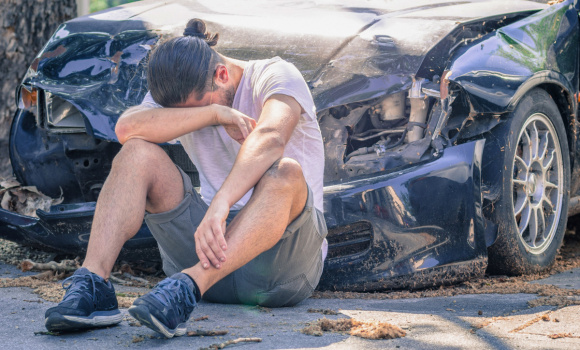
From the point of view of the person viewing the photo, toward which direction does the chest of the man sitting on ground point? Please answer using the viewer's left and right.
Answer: facing the viewer and to the left of the viewer

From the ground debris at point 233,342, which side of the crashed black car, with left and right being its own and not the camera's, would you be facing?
front

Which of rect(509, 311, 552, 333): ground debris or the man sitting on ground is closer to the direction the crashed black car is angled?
the man sitting on ground

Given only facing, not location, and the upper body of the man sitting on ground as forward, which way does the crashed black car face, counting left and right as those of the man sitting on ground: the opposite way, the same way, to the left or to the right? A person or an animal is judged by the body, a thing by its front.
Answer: the same way

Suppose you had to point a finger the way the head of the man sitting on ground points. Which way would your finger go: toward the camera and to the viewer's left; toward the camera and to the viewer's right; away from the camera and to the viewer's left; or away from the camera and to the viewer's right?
toward the camera and to the viewer's left

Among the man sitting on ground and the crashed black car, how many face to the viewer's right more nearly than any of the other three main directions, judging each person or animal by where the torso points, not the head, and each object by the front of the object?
0

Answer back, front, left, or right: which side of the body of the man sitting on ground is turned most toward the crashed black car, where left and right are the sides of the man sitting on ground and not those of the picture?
back

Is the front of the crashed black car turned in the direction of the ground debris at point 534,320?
no

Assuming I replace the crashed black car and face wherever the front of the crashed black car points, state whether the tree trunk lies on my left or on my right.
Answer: on my right

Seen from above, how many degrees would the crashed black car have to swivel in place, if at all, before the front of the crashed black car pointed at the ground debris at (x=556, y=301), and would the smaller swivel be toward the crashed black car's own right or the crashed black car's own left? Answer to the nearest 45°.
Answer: approximately 90° to the crashed black car's own left

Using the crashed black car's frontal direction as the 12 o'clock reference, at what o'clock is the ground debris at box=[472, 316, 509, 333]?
The ground debris is roughly at 10 o'clock from the crashed black car.

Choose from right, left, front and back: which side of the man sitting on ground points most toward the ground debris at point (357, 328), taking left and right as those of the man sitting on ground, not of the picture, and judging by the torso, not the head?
left

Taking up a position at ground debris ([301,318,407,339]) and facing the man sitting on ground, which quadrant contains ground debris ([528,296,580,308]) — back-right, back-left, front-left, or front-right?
back-right

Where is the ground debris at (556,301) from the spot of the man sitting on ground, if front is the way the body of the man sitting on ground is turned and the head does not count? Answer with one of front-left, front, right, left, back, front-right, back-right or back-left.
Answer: back-left

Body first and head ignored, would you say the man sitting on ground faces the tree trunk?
no

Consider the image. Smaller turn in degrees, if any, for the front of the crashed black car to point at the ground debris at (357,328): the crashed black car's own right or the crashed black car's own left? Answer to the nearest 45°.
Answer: approximately 45° to the crashed black car's own left
